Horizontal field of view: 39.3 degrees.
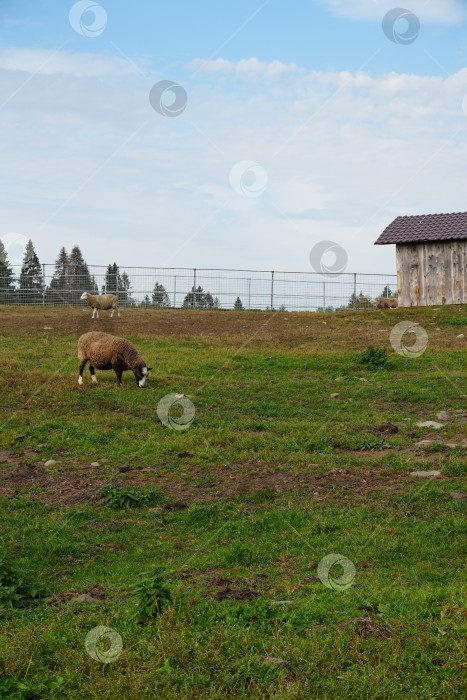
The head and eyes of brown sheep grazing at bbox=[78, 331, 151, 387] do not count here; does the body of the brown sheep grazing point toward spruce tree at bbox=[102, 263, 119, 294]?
no

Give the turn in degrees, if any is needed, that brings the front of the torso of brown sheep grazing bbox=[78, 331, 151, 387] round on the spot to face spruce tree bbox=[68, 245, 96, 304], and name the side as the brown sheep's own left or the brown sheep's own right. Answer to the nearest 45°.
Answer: approximately 90° to the brown sheep's own left

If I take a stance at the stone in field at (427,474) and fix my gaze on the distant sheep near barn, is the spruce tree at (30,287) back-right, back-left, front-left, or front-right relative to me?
front-left

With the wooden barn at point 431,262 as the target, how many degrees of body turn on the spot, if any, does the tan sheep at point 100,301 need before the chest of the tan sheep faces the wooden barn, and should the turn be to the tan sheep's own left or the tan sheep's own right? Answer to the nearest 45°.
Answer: approximately 180°

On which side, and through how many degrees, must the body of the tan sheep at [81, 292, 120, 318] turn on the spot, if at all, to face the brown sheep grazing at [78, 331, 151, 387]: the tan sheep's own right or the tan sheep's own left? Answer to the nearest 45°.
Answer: approximately 90° to the tan sheep's own left

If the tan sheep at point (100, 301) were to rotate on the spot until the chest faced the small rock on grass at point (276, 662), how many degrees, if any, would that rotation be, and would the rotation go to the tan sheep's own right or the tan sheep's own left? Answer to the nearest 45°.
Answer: approximately 90° to the tan sheep's own left

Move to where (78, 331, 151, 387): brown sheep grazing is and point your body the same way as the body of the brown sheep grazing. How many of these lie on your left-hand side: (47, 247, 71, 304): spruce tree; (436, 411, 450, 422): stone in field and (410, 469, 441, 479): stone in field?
1

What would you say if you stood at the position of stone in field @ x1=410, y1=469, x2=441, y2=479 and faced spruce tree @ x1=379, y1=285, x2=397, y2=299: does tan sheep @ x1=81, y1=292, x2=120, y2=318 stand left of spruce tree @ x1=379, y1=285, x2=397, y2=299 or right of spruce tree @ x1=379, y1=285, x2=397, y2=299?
left

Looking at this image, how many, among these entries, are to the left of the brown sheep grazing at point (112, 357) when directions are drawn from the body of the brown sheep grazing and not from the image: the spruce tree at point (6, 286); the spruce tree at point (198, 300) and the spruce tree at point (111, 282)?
3

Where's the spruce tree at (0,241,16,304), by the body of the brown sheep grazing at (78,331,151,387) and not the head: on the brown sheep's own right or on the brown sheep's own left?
on the brown sheep's own left

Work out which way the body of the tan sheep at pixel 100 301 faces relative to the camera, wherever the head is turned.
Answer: to the viewer's left

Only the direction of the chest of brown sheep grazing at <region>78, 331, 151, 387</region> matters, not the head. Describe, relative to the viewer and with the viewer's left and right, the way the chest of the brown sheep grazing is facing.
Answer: facing to the right of the viewer

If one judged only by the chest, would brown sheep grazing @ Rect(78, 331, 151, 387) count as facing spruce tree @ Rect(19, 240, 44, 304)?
no

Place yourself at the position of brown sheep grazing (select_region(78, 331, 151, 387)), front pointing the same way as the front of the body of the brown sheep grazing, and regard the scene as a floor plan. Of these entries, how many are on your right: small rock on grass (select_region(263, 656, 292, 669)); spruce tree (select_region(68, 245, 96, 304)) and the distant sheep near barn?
1

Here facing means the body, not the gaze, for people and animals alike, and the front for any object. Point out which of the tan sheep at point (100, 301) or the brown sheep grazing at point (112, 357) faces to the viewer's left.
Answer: the tan sheep

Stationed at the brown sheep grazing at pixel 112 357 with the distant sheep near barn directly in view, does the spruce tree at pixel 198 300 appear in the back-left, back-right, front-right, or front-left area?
front-left

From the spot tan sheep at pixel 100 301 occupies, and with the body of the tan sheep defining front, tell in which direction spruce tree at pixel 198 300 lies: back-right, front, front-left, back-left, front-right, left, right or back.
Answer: back-right

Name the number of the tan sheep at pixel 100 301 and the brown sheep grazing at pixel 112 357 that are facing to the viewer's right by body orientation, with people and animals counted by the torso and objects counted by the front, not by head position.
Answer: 1

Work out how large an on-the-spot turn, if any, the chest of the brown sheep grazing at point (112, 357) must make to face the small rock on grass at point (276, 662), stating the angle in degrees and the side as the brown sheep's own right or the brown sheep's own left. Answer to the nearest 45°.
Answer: approximately 90° to the brown sheep's own right

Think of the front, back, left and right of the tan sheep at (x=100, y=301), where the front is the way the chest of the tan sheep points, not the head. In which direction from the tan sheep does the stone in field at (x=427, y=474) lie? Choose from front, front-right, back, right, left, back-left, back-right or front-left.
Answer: left

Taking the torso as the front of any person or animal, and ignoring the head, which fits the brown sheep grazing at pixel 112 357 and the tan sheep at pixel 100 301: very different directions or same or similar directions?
very different directions

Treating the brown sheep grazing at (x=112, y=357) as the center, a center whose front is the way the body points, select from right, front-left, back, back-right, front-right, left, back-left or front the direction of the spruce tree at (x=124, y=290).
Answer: left

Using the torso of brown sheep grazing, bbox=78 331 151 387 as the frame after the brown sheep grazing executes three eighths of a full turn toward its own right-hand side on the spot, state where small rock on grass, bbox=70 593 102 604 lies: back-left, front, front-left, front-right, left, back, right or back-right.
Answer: front-left
